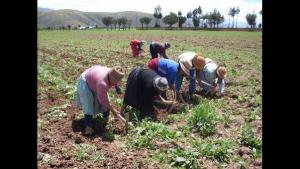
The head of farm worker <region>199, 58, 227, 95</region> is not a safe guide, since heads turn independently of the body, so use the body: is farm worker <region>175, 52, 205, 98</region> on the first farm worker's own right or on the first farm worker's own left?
on the first farm worker's own right

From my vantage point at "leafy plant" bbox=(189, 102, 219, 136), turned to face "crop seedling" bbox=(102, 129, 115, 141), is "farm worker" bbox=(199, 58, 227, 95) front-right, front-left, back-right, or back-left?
back-right

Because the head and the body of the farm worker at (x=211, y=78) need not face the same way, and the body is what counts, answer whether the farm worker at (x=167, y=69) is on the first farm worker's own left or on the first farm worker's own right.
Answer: on the first farm worker's own right
